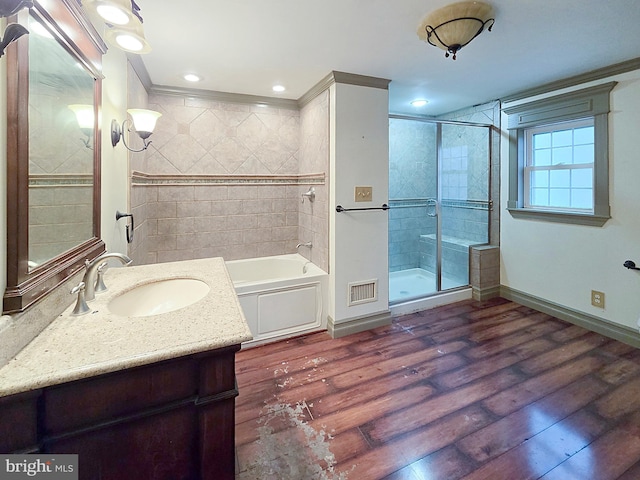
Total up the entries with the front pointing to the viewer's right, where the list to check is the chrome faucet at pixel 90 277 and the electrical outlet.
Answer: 1

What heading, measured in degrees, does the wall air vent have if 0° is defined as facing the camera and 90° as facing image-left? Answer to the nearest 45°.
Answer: approximately 315°

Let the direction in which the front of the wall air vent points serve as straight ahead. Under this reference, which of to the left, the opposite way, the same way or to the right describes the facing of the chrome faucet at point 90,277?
to the left

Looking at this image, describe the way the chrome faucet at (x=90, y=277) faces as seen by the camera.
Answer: facing to the right of the viewer

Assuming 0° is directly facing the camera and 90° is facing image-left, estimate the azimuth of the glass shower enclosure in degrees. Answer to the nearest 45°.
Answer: approximately 315°

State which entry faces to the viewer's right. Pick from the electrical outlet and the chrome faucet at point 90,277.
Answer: the chrome faucet

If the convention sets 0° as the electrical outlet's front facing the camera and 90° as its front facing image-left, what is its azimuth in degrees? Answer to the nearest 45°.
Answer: approximately 45°
